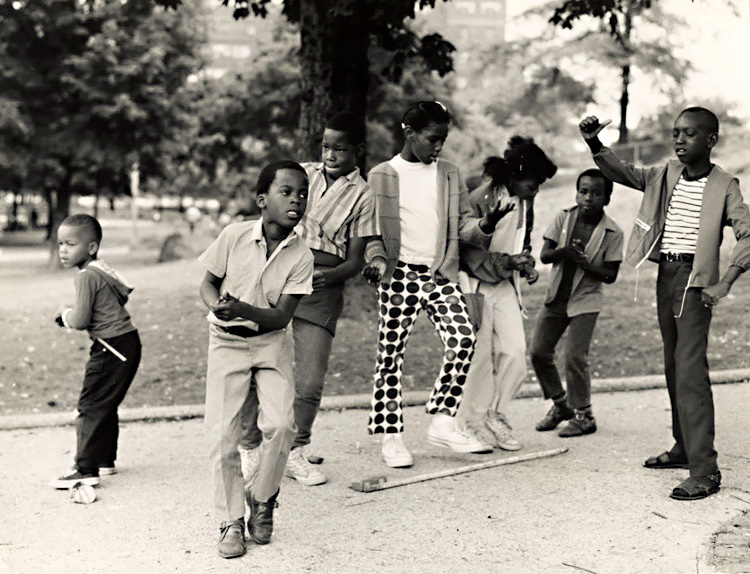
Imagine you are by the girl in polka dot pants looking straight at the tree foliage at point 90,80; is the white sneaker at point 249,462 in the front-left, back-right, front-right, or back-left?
back-left

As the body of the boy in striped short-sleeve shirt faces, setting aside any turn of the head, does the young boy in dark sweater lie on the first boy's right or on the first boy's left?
on the first boy's right

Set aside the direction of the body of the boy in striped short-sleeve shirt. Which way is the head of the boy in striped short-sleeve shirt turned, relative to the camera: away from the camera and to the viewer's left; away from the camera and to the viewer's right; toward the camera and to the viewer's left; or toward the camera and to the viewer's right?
toward the camera and to the viewer's left

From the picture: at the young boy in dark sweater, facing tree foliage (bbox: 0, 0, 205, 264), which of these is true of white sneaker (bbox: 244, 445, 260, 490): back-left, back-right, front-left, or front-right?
back-right

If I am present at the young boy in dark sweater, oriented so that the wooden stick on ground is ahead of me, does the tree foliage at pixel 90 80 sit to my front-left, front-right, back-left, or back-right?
back-left

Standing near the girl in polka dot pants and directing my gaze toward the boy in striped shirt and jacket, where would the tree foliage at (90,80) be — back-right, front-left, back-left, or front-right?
back-left

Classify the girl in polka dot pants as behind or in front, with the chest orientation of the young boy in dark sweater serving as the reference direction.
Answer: behind

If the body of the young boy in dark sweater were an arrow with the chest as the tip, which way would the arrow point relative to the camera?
to the viewer's left

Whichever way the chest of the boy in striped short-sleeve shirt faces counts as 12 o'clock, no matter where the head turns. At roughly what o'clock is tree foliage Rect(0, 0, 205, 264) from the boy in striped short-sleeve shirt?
The tree foliage is roughly at 4 o'clock from the boy in striped short-sleeve shirt.

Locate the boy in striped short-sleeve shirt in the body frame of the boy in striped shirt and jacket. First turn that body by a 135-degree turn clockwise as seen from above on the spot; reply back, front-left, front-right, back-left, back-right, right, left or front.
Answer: left

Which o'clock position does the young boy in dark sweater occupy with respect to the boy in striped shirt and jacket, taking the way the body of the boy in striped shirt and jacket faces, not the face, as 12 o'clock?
The young boy in dark sweater is roughly at 1 o'clock from the boy in striped shirt and jacket.
